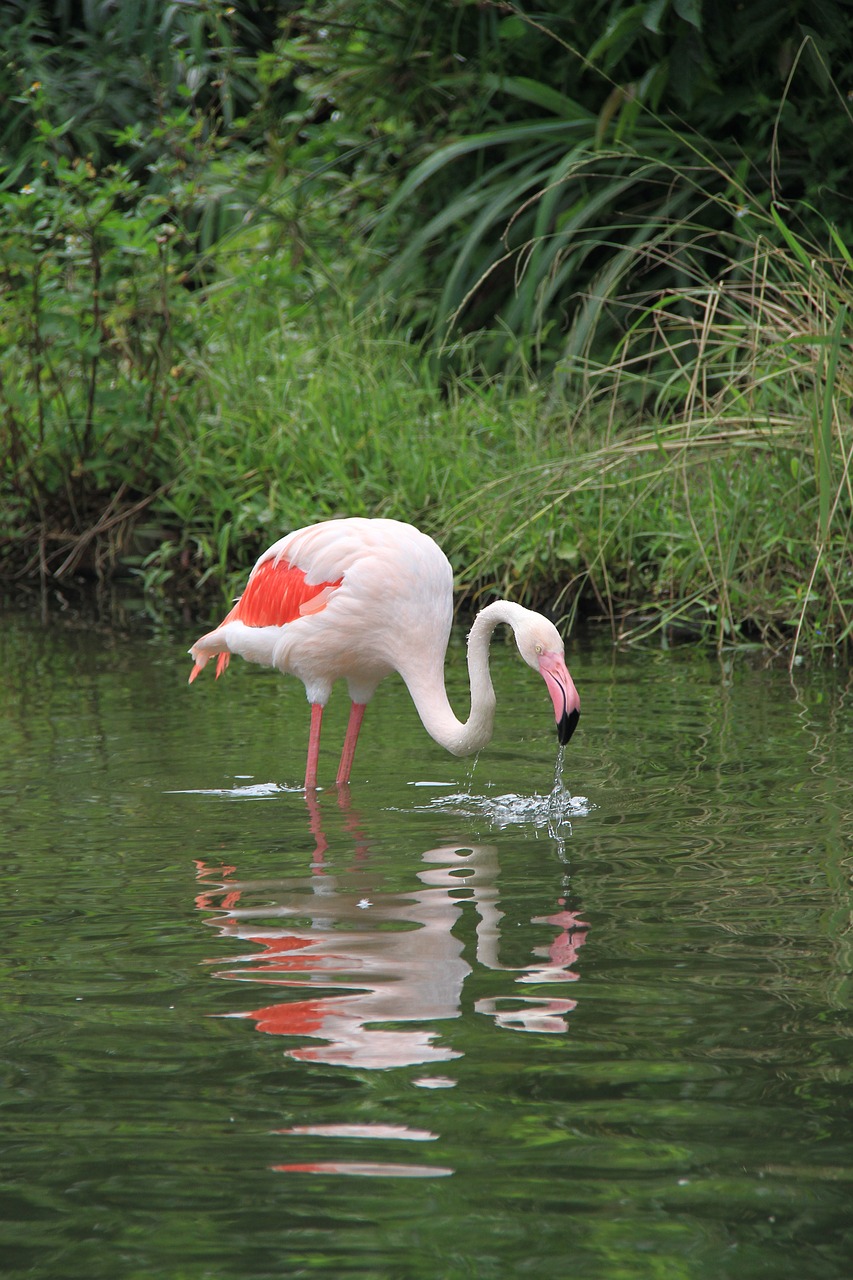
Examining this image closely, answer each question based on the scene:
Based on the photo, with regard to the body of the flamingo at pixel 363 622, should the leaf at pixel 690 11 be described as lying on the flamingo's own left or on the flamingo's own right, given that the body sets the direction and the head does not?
on the flamingo's own left

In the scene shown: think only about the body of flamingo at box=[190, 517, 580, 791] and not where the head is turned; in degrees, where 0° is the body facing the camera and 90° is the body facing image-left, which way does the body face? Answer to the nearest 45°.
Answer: approximately 270°
